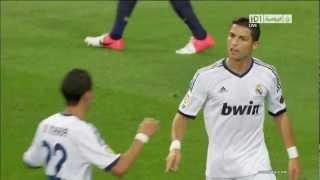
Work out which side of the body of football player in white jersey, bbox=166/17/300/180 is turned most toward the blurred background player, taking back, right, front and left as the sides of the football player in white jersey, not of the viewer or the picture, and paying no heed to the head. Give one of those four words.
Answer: back

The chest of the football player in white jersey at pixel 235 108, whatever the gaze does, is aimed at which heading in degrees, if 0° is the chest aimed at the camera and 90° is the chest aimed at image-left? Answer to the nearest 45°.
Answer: approximately 0°

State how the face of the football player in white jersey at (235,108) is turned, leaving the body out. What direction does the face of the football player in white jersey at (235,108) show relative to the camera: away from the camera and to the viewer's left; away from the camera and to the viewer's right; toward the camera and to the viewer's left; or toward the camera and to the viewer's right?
toward the camera and to the viewer's left

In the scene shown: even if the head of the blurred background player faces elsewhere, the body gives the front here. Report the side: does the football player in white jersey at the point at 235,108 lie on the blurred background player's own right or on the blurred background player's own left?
on the blurred background player's own left

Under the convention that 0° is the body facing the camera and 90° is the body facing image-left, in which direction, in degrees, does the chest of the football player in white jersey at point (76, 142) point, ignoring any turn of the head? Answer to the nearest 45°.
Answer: approximately 225°

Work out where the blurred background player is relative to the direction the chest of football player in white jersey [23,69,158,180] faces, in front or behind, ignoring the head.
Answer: in front

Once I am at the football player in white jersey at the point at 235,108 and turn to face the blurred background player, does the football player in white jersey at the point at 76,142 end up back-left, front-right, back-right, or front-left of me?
back-left

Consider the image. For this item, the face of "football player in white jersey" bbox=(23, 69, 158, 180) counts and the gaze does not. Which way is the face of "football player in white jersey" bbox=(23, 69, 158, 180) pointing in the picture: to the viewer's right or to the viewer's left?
to the viewer's right
